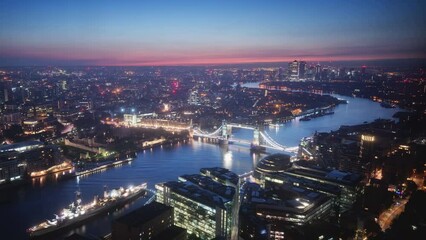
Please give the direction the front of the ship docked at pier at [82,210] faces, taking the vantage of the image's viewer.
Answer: facing the viewer and to the left of the viewer

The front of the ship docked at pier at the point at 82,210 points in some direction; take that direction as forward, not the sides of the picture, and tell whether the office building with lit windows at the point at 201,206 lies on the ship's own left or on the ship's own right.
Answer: on the ship's own left

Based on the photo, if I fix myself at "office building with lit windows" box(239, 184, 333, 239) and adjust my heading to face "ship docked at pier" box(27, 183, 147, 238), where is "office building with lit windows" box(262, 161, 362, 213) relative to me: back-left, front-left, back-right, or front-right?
back-right

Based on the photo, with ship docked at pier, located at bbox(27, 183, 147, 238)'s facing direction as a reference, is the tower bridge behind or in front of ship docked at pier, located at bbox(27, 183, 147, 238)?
behind

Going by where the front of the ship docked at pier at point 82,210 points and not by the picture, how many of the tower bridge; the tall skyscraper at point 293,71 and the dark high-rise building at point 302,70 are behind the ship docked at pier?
3

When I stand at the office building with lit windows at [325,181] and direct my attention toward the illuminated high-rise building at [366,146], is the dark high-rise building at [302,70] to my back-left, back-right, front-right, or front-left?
front-left

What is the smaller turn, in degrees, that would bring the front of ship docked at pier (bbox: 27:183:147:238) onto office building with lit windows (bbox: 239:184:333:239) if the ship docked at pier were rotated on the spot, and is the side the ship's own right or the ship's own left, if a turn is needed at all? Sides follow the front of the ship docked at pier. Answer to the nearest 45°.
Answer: approximately 90° to the ship's own left

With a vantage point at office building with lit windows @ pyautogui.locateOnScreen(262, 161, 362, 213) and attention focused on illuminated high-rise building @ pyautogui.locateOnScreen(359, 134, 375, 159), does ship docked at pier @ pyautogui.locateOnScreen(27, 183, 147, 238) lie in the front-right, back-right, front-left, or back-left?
back-left

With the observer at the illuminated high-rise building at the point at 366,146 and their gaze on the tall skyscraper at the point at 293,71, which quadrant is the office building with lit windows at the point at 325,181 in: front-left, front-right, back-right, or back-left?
back-left

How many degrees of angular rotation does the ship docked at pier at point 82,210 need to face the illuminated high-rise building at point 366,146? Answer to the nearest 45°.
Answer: approximately 135° to its left

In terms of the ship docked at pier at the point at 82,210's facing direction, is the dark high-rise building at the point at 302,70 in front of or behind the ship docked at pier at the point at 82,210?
behind

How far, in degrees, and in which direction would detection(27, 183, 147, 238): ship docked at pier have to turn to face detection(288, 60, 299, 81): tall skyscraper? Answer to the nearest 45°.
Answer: approximately 180°

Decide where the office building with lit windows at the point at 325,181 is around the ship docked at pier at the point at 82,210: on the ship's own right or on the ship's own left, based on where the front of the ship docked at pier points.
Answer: on the ship's own left
